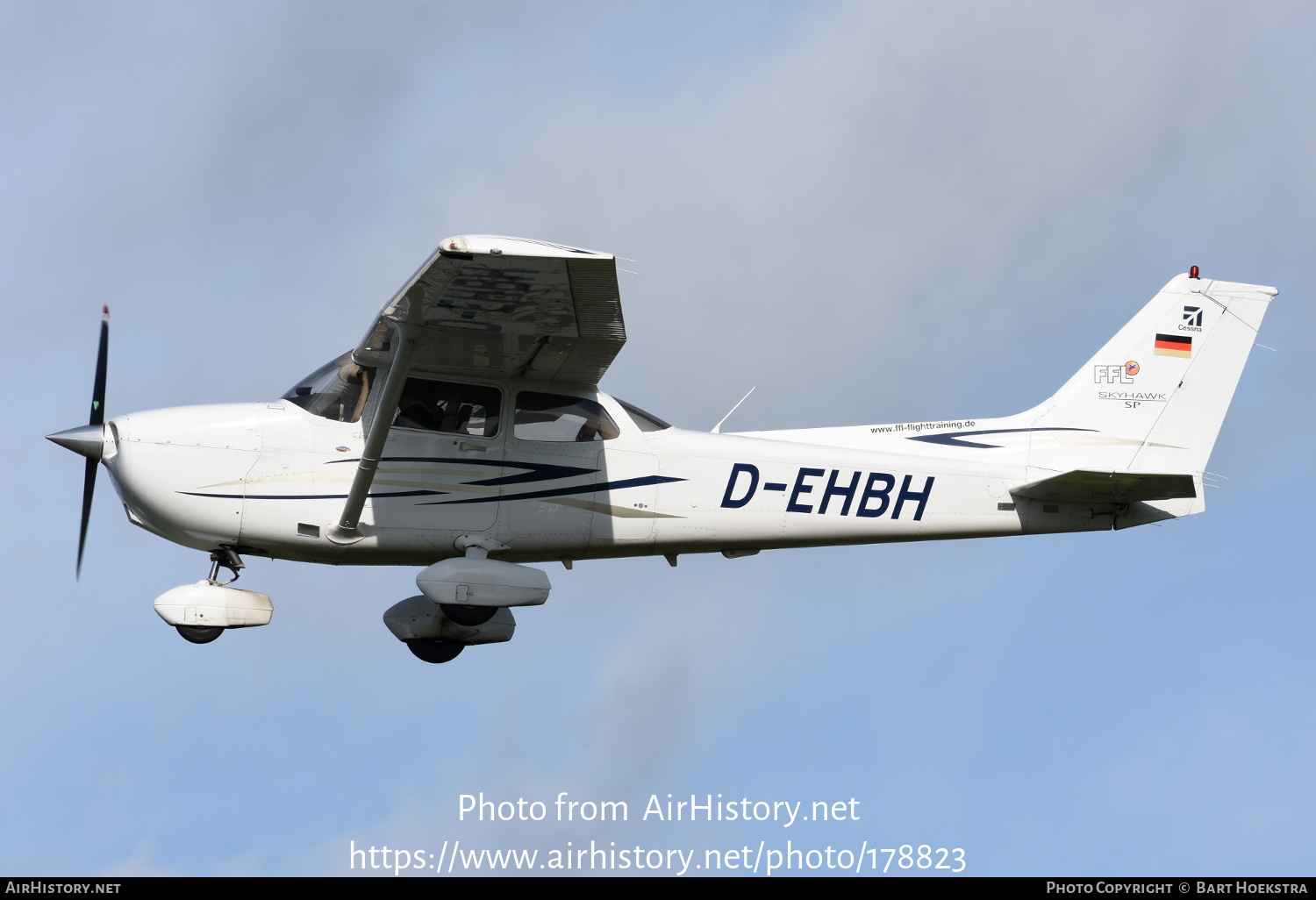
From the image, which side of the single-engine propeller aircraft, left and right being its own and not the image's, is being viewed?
left
